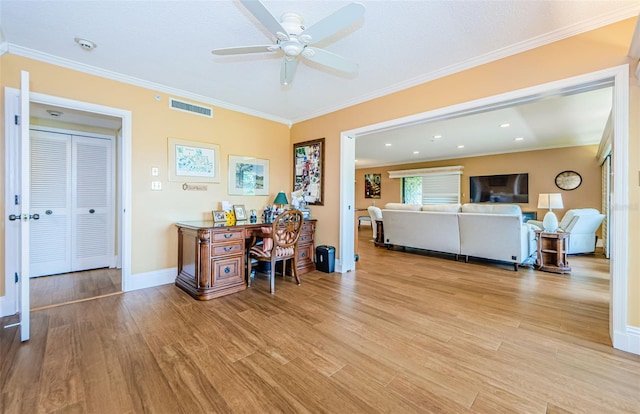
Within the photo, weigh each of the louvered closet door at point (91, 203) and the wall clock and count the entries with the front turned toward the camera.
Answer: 2

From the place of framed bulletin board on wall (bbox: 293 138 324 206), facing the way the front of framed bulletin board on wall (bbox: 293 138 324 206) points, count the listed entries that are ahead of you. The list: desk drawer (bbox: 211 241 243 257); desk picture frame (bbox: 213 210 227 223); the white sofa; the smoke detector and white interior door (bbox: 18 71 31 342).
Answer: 4

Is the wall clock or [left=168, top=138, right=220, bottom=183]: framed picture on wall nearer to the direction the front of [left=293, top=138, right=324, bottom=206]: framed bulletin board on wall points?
the framed picture on wall

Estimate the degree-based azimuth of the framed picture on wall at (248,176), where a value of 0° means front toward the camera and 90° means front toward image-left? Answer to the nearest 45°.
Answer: approximately 315°

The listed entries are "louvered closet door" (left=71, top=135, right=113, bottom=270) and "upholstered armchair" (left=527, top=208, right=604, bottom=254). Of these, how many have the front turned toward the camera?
1

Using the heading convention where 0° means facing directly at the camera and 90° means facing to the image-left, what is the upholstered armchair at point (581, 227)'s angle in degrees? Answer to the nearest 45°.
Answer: approximately 135°

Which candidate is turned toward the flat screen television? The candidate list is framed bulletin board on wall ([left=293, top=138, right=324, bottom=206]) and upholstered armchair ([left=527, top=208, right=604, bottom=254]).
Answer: the upholstered armchair

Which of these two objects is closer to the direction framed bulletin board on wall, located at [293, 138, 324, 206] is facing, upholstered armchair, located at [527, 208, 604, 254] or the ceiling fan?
the ceiling fan
